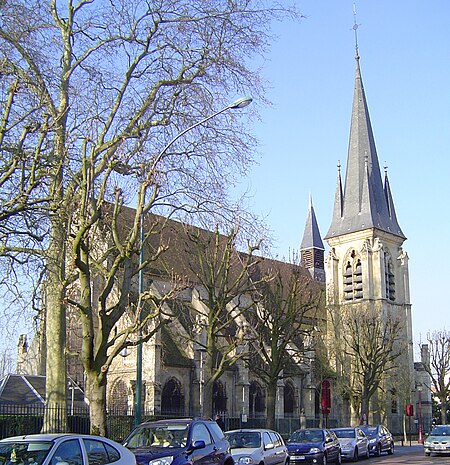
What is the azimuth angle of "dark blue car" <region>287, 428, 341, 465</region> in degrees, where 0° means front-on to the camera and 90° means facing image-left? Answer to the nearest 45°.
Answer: approximately 45°

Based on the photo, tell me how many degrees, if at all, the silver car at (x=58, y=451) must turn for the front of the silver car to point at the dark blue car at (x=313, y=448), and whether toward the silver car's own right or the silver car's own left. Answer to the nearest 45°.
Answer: approximately 180°

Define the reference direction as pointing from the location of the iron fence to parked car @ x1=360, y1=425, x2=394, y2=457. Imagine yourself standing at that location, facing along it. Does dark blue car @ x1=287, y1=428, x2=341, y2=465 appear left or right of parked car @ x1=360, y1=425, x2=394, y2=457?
right

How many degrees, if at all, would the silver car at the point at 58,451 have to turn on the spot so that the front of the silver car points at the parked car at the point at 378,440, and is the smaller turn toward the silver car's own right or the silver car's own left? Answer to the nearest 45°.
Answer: approximately 180°

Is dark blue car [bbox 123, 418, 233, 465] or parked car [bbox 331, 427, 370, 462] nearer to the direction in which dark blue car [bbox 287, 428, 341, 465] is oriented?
the dark blue car
